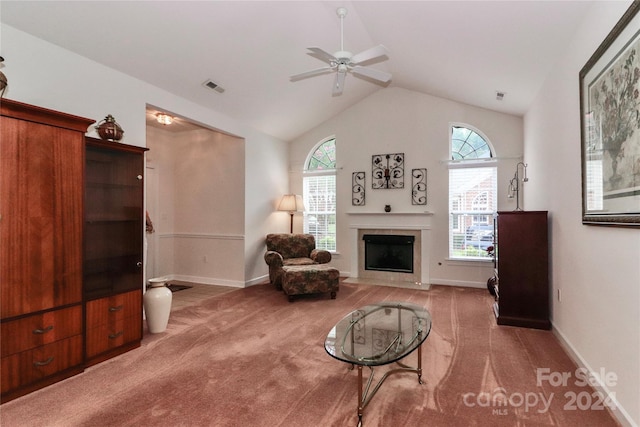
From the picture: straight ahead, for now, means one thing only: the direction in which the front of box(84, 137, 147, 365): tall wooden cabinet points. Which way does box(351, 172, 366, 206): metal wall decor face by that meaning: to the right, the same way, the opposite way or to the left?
to the right

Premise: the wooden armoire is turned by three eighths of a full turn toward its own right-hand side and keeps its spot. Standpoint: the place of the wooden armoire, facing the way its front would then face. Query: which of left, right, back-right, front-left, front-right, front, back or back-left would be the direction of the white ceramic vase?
back-right

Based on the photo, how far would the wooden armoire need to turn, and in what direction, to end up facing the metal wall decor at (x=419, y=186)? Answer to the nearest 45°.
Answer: approximately 45° to its left

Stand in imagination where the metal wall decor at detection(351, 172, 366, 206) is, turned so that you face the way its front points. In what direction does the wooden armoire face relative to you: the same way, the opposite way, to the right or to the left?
to the left

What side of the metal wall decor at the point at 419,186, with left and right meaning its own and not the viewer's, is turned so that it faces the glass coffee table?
front

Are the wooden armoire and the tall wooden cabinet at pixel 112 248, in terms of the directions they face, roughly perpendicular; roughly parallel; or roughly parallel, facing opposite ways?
roughly parallel

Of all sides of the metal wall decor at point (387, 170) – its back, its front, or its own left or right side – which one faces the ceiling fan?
front

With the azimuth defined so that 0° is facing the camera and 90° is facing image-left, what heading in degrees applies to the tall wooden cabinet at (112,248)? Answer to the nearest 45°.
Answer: approximately 315°

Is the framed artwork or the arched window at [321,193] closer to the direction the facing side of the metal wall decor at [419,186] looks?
the framed artwork

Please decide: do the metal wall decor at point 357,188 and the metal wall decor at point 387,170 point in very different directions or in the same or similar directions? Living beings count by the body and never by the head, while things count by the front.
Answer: same or similar directions

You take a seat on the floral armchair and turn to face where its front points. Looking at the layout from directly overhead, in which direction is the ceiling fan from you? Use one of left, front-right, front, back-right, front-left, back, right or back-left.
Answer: front-right

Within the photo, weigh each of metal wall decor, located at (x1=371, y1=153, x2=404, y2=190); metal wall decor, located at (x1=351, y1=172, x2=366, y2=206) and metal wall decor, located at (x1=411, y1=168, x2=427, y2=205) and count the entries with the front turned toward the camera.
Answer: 3

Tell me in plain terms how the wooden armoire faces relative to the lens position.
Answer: facing the viewer and to the right of the viewer

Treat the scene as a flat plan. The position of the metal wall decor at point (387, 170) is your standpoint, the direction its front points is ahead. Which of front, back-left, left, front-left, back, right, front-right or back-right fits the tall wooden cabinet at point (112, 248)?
front-right

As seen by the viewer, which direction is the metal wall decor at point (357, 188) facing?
toward the camera

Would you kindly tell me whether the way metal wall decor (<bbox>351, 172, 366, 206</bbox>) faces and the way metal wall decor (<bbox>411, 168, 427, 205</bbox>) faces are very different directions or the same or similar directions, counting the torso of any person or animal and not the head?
same or similar directions

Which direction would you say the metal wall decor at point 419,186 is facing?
toward the camera

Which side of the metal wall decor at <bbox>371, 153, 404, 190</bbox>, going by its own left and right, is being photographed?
front

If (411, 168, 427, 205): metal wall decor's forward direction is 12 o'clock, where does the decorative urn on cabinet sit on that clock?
The decorative urn on cabinet is roughly at 1 o'clock from the metal wall decor.
